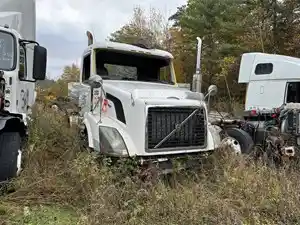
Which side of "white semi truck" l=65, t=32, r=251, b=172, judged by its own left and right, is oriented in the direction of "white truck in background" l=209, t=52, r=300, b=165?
left

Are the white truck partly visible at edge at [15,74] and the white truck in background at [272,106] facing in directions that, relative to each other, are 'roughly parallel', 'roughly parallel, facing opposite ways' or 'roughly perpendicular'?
roughly perpendicular

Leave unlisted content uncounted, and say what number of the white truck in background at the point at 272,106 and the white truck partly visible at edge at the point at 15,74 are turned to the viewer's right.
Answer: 1

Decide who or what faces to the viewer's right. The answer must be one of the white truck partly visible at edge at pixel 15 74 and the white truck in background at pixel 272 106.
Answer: the white truck in background at pixel 272 106

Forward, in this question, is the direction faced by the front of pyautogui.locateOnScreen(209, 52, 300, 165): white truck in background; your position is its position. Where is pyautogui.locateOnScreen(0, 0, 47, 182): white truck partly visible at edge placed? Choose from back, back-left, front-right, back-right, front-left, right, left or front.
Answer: back-right

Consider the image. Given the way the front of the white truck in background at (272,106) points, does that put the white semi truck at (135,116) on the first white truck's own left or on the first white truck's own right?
on the first white truck's own right

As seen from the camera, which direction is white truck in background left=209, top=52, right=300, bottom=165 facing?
to the viewer's right

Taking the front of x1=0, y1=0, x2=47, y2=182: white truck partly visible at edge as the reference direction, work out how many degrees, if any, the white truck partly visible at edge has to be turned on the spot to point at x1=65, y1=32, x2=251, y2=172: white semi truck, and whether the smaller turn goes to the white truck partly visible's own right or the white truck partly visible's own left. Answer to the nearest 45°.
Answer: approximately 90° to the white truck partly visible's own left

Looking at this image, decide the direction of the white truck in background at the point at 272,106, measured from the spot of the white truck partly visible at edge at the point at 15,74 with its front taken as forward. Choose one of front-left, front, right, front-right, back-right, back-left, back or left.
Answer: back-left
